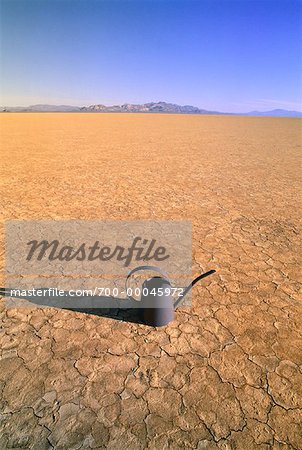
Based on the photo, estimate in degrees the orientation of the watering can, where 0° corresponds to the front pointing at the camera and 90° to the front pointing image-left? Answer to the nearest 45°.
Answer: approximately 270°
